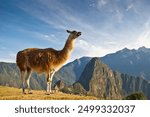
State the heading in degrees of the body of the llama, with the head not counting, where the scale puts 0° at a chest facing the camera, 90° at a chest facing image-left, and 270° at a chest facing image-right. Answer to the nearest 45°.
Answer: approximately 270°
